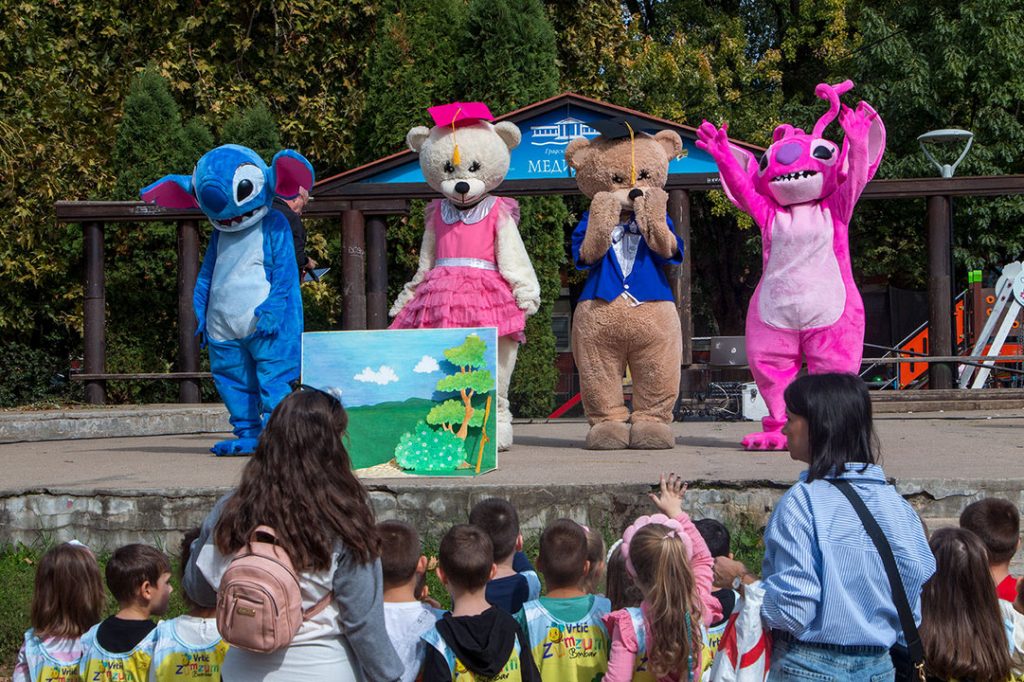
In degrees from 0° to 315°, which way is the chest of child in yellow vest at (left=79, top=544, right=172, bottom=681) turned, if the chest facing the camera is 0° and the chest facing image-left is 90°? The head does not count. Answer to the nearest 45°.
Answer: approximately 225°

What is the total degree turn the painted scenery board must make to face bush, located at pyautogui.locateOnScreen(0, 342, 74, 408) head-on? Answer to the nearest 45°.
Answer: approximately 135° to its right

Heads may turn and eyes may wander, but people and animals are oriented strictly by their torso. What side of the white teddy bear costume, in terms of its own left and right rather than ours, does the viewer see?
front

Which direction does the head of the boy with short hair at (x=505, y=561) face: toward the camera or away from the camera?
away from the camera

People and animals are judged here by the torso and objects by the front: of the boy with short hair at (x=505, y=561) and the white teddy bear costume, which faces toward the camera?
the white teddy bear costume

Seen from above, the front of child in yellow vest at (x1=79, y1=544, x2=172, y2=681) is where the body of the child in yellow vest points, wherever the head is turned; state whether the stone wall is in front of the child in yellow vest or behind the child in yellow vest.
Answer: in front

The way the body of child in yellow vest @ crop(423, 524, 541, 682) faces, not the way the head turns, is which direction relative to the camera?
away from the camera

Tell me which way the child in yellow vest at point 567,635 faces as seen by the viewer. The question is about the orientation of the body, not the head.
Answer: away from the camera

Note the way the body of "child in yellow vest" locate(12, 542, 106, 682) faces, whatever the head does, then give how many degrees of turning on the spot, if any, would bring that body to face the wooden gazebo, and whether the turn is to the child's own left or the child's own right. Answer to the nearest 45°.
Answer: approximately 45° to the child's own right

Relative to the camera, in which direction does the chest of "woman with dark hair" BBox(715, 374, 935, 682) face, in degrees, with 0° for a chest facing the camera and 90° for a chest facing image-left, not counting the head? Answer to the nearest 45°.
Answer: approximately 135°

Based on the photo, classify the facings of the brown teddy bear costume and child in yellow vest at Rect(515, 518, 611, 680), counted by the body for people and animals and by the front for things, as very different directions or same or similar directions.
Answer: very different directions

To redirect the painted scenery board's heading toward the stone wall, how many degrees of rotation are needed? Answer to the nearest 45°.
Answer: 0° — it already faces it

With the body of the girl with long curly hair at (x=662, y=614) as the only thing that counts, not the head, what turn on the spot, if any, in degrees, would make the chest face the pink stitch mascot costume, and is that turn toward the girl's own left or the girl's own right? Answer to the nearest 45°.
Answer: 0° — they already face them

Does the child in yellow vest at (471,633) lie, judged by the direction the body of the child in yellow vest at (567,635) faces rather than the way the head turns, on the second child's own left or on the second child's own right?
on the second child's own left

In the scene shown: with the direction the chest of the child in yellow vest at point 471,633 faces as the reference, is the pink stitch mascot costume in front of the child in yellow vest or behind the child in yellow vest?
in front

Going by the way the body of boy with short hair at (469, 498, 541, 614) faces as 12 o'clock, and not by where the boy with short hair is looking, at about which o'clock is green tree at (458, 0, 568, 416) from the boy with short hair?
The green tree is roughly at 12 o'clock from the boy with short hair.

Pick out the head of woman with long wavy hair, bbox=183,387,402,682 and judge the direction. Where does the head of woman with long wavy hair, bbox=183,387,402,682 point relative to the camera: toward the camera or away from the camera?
away from the camera

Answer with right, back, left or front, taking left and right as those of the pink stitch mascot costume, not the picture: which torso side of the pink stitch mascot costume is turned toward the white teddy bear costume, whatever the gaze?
right

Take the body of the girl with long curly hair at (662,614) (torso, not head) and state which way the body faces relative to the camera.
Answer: away from the camera

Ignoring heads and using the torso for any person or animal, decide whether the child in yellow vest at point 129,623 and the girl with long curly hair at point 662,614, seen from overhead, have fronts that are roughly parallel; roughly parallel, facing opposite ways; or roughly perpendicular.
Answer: roughly parallel

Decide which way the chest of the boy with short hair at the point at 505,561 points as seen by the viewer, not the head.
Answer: away from the camera

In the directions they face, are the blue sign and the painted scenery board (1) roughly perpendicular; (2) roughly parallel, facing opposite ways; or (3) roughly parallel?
roughly parallel
